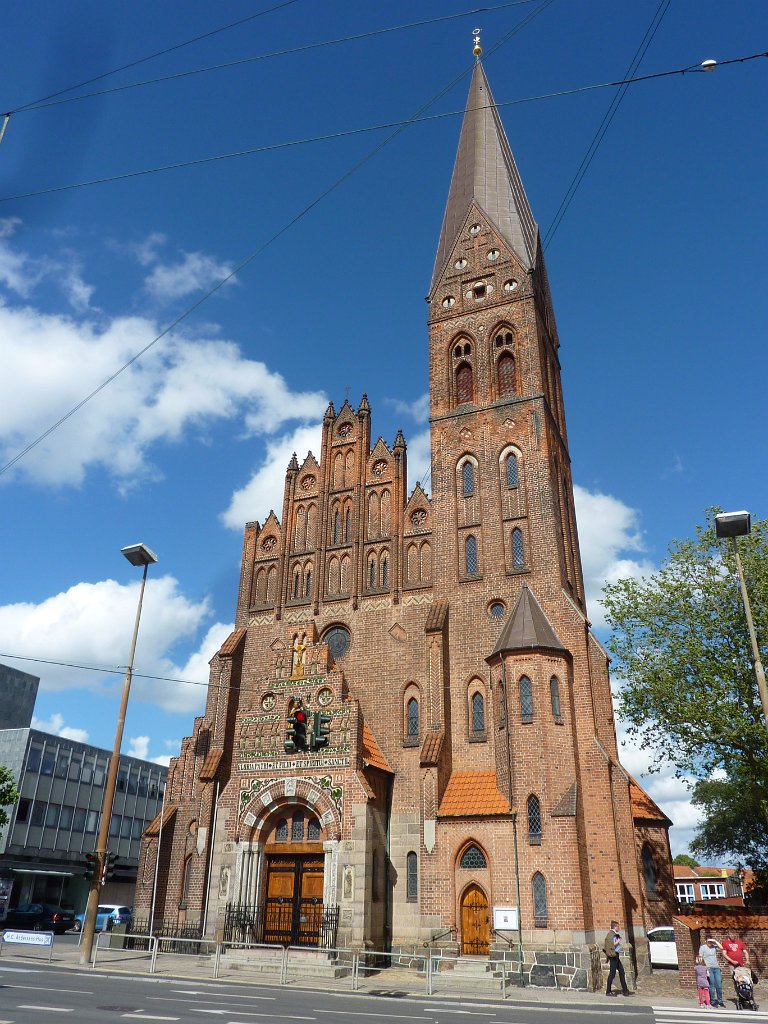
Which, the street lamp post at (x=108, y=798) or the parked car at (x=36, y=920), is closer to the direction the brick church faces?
the street lamp post

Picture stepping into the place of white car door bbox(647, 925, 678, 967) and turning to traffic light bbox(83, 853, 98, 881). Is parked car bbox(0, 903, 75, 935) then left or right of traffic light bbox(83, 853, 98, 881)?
right

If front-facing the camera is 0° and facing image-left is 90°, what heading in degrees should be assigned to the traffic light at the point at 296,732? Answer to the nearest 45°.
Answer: approximately 0°

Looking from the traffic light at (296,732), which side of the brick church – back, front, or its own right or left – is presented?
front

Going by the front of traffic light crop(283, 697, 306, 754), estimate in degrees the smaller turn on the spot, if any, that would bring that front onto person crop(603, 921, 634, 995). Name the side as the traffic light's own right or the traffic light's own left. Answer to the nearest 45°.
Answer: approximately 90° to the traffic light's own left

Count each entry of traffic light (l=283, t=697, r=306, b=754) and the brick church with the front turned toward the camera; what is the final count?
2

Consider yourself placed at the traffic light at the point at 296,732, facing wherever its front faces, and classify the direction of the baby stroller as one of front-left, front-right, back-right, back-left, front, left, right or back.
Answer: left

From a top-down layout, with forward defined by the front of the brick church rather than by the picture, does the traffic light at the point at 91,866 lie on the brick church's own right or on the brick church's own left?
on the brick church's own right

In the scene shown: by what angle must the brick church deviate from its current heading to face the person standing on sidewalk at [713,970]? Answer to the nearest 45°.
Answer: approximately 45° to its left

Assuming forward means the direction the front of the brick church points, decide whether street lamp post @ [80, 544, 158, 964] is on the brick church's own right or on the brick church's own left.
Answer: on the brick church's own right

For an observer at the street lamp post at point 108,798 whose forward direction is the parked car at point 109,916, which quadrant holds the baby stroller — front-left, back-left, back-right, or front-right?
back-right

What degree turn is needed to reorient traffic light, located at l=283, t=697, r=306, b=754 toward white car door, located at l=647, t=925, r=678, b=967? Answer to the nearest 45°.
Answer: approximately 135° to its left
